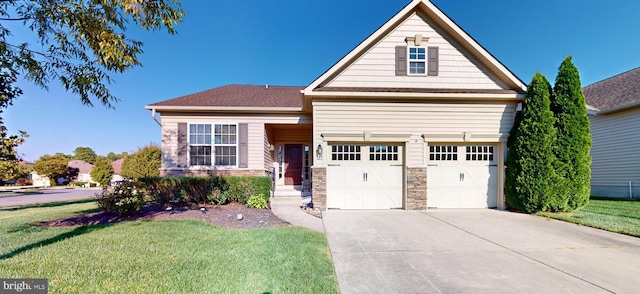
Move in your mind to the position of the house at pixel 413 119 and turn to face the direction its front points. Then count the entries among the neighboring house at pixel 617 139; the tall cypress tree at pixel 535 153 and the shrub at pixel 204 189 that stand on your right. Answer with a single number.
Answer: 1

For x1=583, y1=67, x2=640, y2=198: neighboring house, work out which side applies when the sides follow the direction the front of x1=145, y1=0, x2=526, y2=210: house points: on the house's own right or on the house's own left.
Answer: on the house's own left

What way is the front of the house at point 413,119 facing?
toward the camera

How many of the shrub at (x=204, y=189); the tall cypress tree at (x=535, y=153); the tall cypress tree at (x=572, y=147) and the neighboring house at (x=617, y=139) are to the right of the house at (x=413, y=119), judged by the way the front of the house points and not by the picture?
1

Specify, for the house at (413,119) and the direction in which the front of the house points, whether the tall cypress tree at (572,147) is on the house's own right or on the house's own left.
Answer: on the house's own left

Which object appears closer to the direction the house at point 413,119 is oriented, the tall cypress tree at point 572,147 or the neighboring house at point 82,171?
the tall cypress tree

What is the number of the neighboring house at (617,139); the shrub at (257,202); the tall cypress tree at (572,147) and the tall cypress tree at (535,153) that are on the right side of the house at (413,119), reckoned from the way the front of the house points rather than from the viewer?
1

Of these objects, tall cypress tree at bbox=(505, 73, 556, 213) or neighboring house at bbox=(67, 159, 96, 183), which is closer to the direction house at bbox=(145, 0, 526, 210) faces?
the tall cypress tree

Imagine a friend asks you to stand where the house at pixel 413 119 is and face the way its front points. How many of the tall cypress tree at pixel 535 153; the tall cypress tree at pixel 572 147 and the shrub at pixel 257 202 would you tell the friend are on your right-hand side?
1

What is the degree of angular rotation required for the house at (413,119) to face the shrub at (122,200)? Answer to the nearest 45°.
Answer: approximately 90° to its right

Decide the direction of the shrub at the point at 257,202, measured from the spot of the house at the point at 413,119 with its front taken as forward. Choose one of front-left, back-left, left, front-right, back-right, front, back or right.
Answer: right
